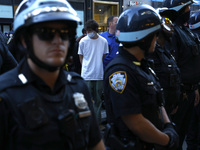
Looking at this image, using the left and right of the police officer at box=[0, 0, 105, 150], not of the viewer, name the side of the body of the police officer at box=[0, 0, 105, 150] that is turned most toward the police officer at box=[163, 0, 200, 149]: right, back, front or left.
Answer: left

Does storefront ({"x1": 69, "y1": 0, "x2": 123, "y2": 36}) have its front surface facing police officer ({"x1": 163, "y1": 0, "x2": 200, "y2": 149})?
yes

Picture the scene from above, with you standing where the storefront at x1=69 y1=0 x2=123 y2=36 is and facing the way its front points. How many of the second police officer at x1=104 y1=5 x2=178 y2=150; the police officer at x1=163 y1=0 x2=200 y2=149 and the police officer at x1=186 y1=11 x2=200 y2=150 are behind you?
0

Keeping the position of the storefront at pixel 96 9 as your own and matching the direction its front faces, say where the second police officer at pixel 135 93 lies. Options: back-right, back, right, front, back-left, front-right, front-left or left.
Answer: front

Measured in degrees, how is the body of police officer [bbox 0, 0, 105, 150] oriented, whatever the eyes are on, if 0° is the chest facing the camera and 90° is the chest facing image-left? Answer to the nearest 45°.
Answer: approximately 315°

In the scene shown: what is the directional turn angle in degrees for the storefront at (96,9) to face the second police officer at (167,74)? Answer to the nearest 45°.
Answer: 0° — it already faces them

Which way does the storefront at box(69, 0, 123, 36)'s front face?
toward the camera

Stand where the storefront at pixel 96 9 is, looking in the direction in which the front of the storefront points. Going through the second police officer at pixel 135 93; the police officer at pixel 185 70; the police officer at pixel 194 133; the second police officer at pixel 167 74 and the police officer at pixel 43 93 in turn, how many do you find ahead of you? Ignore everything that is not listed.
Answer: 5

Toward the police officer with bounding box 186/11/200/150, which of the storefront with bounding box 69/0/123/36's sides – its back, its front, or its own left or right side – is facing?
front

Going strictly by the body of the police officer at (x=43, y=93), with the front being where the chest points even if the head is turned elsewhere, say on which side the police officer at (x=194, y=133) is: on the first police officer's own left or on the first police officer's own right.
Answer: on the first police officer's own left
